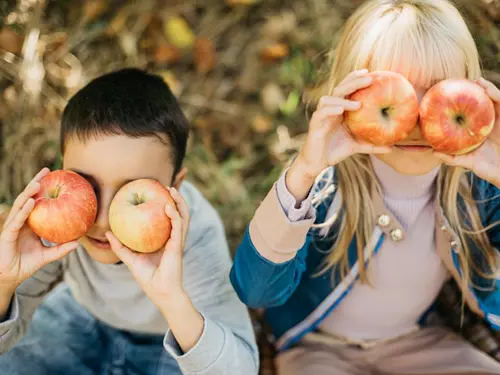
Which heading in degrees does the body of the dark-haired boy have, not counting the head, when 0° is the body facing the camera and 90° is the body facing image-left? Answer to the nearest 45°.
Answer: approximately 45°

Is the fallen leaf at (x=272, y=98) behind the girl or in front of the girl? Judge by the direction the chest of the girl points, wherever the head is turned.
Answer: behind

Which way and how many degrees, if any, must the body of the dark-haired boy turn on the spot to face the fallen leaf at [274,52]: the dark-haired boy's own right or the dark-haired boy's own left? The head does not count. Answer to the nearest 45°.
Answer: approximately 180°

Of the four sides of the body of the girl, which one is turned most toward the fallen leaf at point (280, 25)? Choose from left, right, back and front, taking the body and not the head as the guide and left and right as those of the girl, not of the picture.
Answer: back

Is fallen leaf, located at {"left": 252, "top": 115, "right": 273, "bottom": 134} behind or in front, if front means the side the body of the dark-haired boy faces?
behind

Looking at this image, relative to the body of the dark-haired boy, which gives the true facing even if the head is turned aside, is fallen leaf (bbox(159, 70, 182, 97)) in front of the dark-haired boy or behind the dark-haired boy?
behind

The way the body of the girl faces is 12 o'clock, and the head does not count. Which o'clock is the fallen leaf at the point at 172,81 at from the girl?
The fallen leaf is roughly at 5 o'clock from the girl.
